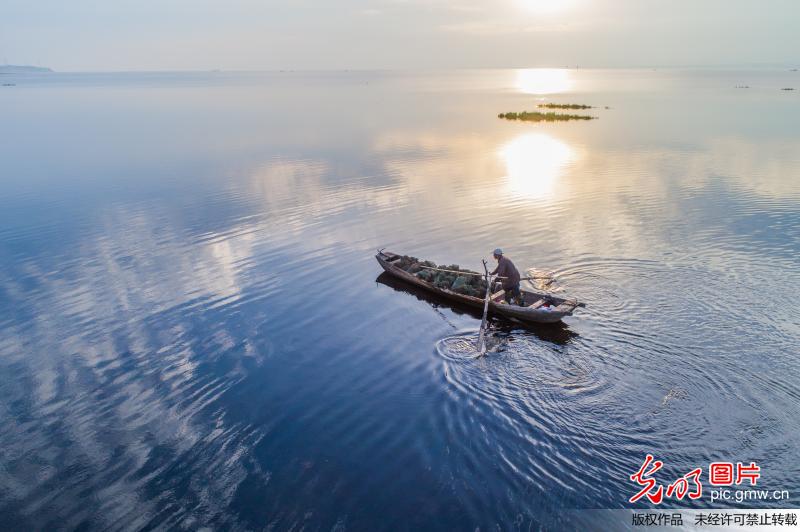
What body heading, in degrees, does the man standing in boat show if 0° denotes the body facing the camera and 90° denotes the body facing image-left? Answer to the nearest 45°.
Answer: approximately 90°

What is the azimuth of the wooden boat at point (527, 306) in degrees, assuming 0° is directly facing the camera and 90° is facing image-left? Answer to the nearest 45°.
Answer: approximately 135°
